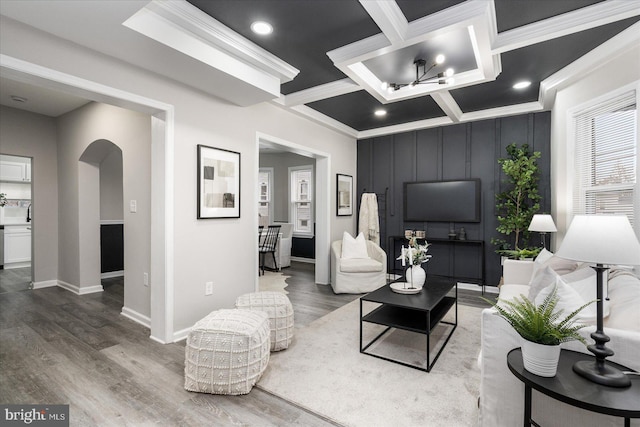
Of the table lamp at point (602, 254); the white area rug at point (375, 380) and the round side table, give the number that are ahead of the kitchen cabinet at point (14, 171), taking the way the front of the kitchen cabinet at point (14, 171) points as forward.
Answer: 3

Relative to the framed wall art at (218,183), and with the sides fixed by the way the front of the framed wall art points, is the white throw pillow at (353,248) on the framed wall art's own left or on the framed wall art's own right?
on the framed wall art's own left

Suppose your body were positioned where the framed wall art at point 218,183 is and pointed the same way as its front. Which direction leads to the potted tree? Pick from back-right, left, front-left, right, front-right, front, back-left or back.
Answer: front-left

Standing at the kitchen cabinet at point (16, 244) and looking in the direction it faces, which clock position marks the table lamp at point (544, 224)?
The table lamp is roughly at 11 o'clock from the kitchen cabinet.

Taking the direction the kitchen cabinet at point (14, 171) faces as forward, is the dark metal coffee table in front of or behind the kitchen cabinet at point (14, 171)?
in front

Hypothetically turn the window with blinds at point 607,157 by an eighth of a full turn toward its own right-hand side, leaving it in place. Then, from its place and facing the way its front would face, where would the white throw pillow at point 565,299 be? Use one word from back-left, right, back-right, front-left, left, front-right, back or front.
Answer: left
